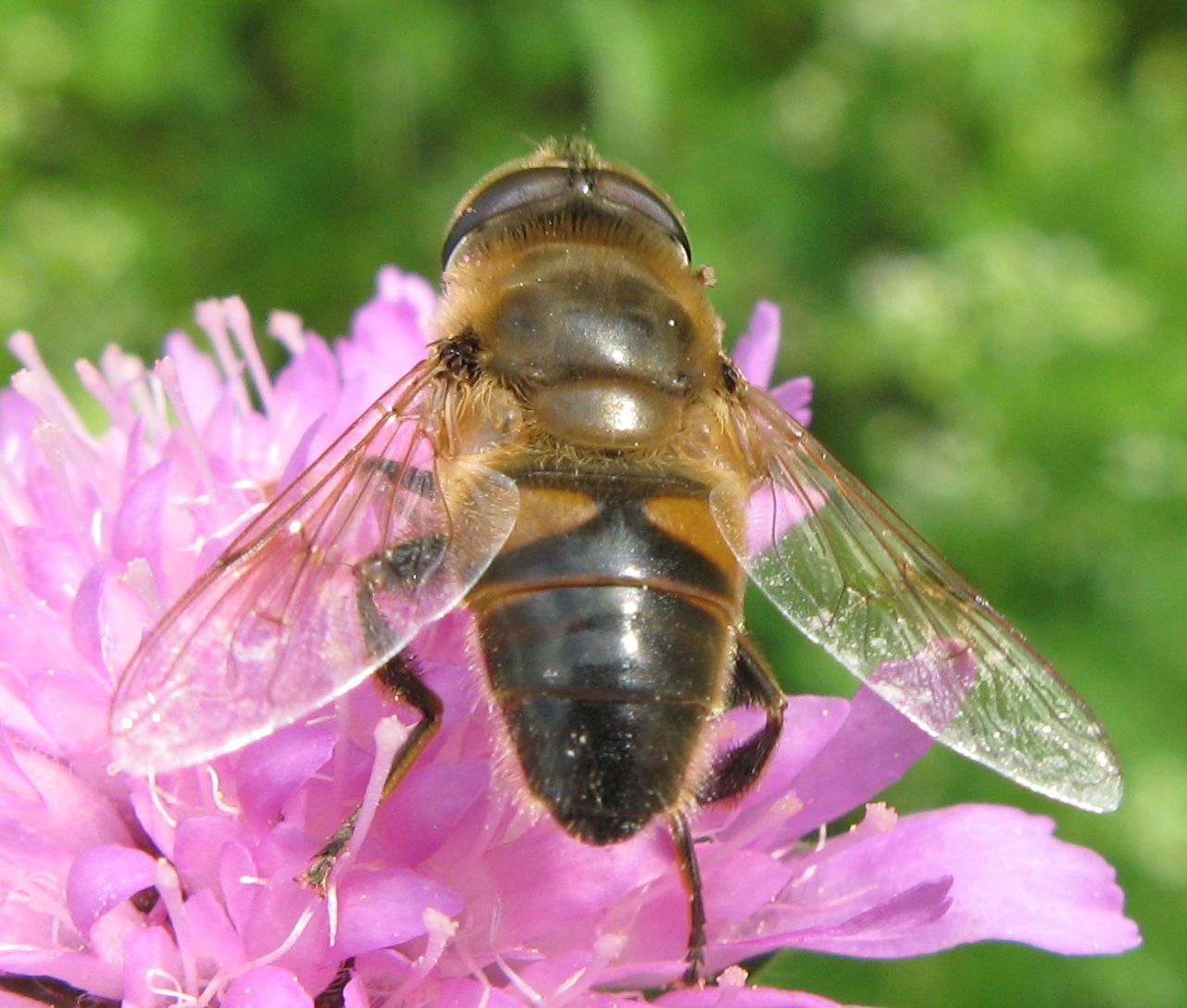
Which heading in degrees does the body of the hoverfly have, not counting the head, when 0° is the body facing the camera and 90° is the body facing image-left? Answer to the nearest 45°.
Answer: approximately 180°
